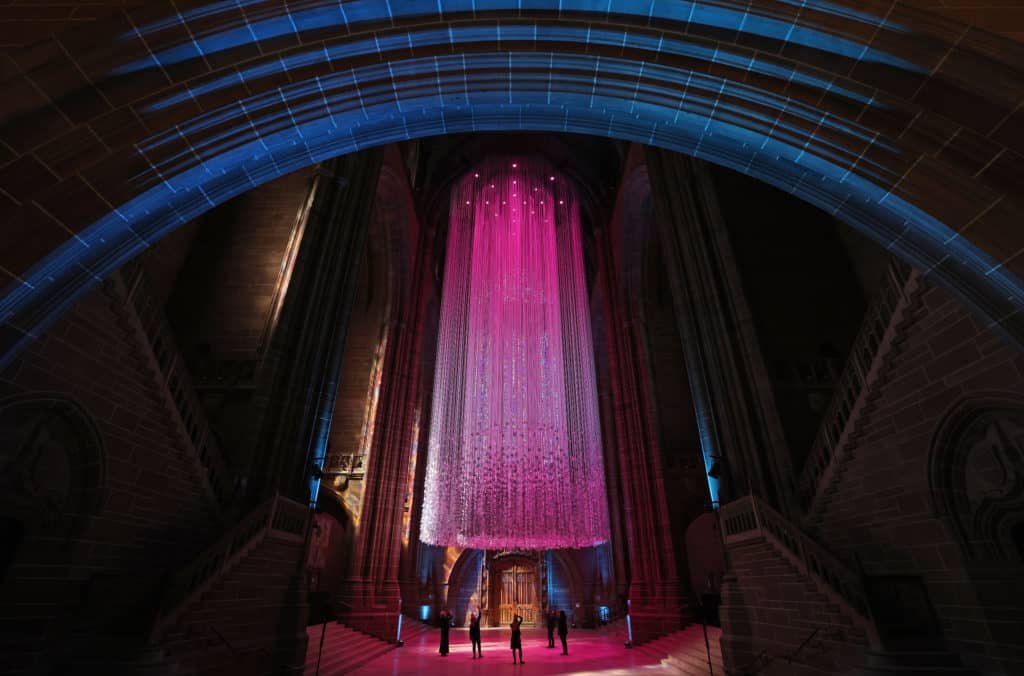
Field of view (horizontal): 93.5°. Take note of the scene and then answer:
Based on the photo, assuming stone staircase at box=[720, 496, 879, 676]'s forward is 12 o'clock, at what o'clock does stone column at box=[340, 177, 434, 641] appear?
The stone column is roughly at 5 o'clock from the stone staircase.

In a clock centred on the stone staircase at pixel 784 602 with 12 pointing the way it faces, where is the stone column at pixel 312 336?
The stone column is roughly at 4 o'clock from the stone staircase.

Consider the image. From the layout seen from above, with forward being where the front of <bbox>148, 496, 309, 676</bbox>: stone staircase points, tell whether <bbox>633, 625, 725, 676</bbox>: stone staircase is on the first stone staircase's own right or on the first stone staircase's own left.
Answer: on the first stone staircase's own left
